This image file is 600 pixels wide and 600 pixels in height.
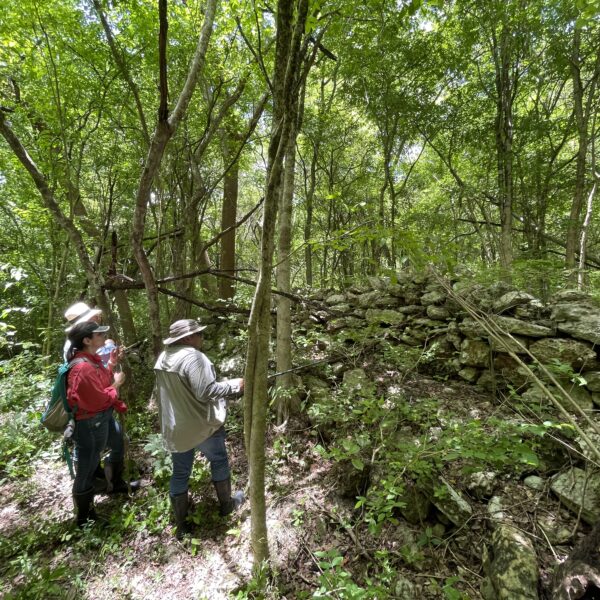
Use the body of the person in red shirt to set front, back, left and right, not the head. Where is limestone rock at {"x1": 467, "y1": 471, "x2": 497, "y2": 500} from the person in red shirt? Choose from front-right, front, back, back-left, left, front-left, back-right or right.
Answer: front-right

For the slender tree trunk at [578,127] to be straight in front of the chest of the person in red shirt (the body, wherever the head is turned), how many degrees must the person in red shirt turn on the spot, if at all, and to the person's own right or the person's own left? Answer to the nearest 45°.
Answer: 0° — they already face it

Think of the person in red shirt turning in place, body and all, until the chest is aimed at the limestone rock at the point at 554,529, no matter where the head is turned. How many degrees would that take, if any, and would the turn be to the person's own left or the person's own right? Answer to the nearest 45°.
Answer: approximately 45° to the person's own right

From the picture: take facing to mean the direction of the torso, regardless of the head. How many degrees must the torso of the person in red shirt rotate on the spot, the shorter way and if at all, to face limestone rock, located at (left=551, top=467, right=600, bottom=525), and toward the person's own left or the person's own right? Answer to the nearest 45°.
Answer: approximately 45° to the person's own right

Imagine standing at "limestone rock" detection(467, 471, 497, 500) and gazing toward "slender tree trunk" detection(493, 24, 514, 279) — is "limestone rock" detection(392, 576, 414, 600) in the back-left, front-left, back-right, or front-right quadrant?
back-left

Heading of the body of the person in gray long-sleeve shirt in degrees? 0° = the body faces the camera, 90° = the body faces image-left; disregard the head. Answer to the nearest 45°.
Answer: approximately 225°

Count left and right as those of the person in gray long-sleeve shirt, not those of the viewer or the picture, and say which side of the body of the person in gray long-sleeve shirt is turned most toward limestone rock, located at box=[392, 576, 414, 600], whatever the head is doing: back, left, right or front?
right

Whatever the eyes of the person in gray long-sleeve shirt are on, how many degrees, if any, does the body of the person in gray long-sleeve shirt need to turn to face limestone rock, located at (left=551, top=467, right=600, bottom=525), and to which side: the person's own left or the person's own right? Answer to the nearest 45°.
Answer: approximately 90° to the person's own right

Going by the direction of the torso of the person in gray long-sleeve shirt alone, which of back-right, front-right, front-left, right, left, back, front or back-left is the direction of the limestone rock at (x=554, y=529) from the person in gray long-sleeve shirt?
right

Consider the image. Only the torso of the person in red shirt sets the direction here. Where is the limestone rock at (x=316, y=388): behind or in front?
in front

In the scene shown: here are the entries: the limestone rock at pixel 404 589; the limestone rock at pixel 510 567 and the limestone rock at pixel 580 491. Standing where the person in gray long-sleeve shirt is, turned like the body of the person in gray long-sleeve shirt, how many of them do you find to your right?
3

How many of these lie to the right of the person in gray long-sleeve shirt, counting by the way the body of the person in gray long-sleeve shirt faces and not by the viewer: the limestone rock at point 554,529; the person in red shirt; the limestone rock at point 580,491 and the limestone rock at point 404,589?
3

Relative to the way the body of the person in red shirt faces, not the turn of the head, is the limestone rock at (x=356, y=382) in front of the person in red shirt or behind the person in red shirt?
in front

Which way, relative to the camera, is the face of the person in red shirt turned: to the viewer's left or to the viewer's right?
to the viewer's right

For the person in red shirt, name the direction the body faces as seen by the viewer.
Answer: to the viewer's right
